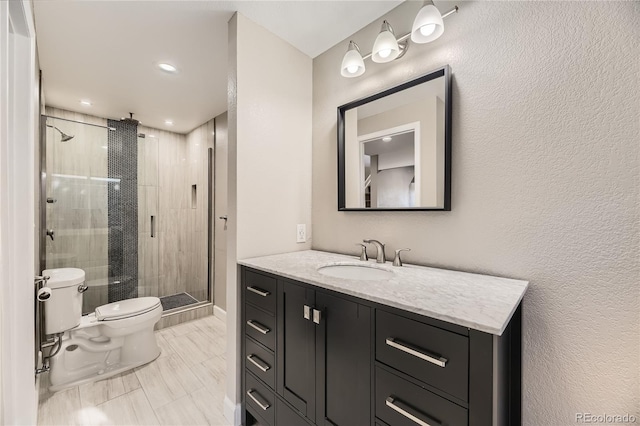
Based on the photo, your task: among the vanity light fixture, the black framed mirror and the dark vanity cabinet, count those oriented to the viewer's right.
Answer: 0

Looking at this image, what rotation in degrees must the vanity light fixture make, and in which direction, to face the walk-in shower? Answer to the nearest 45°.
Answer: approximately 45° to its right

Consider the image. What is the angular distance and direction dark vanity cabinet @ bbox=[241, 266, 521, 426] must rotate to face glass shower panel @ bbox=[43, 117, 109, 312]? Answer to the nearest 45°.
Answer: approximately 45° to its right

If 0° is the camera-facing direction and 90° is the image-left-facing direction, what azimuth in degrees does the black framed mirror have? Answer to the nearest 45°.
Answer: approximately 45°

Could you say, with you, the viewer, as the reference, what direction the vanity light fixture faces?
facing the viewer and to the left of the viewer

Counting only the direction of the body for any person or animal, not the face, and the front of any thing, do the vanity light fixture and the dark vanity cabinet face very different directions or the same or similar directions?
same or similar directions

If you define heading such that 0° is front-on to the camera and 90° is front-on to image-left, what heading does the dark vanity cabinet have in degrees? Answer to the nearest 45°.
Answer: approximately 45°

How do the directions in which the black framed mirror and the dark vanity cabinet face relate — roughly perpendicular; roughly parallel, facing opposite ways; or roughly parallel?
roughly parallel

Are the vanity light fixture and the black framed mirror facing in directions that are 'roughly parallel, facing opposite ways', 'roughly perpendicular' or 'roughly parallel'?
roughly parallel
